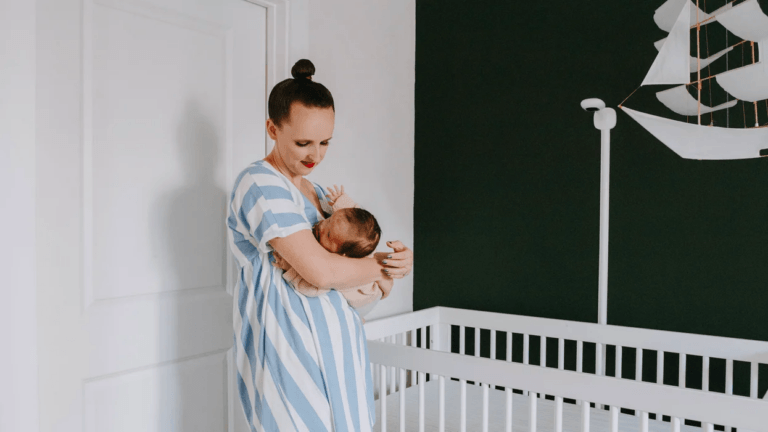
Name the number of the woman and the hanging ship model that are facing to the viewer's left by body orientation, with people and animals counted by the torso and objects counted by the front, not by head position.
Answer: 1

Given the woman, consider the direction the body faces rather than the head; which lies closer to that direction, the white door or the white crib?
the white crib

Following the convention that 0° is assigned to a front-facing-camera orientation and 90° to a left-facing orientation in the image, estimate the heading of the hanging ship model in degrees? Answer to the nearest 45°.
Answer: approximately 90°

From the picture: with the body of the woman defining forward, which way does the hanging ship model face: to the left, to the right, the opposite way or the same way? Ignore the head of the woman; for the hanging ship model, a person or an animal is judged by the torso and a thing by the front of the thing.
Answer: the opposite way

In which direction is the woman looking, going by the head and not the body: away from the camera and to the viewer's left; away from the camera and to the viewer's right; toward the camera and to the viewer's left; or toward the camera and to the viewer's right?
toward the camera and to the viewer's right

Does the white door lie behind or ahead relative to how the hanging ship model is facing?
ahead

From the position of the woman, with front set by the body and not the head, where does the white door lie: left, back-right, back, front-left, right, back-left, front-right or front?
back

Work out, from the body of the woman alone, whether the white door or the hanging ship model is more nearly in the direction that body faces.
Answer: the hanging ship model

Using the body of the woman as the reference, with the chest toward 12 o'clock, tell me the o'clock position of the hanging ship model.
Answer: The hanging ship model is roughly at 11 o'clock from the woman.

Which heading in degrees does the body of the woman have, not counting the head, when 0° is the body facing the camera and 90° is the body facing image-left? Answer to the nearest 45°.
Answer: approximately 315°
